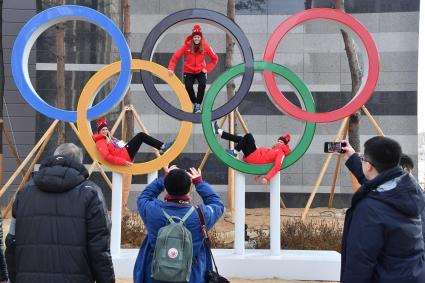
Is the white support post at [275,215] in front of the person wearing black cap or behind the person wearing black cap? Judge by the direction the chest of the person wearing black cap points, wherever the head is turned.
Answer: in front

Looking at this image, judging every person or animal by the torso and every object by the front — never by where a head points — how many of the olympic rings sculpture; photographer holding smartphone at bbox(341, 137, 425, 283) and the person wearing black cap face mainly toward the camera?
1

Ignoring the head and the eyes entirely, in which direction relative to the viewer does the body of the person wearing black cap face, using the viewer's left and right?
facing away from the viewer

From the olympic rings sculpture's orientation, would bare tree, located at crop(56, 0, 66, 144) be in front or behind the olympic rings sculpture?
behind

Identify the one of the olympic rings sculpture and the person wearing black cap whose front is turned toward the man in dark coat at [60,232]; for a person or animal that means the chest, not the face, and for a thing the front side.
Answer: the olympic rings sculpture

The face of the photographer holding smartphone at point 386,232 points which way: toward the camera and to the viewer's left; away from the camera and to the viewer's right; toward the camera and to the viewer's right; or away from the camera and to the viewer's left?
away from the camera and to the viewer's left

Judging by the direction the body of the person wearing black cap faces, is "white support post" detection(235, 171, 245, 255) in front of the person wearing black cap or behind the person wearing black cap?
in front

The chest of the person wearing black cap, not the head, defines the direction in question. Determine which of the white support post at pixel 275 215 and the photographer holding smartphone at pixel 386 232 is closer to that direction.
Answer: the white support post

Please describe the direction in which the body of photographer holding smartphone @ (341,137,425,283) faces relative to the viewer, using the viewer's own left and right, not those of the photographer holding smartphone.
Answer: facing away from the viewer and to the left of the viewer

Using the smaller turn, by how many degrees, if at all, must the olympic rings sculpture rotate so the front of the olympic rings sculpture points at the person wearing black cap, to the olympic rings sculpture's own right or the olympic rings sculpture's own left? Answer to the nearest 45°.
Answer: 0° — it already faces them

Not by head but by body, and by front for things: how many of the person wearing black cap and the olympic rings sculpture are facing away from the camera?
1

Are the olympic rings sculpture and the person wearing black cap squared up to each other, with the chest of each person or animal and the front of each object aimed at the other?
yes

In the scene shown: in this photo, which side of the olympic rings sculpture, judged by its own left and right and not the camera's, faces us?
front

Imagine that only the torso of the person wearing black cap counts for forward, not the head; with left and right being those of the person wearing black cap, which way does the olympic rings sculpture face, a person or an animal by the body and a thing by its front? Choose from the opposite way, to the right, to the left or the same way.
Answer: the opposite way

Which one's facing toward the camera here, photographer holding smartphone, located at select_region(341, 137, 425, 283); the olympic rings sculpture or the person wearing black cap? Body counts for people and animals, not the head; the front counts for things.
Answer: the olympic rings sculpture

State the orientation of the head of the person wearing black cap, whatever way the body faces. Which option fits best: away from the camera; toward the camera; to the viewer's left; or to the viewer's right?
away from the camera
